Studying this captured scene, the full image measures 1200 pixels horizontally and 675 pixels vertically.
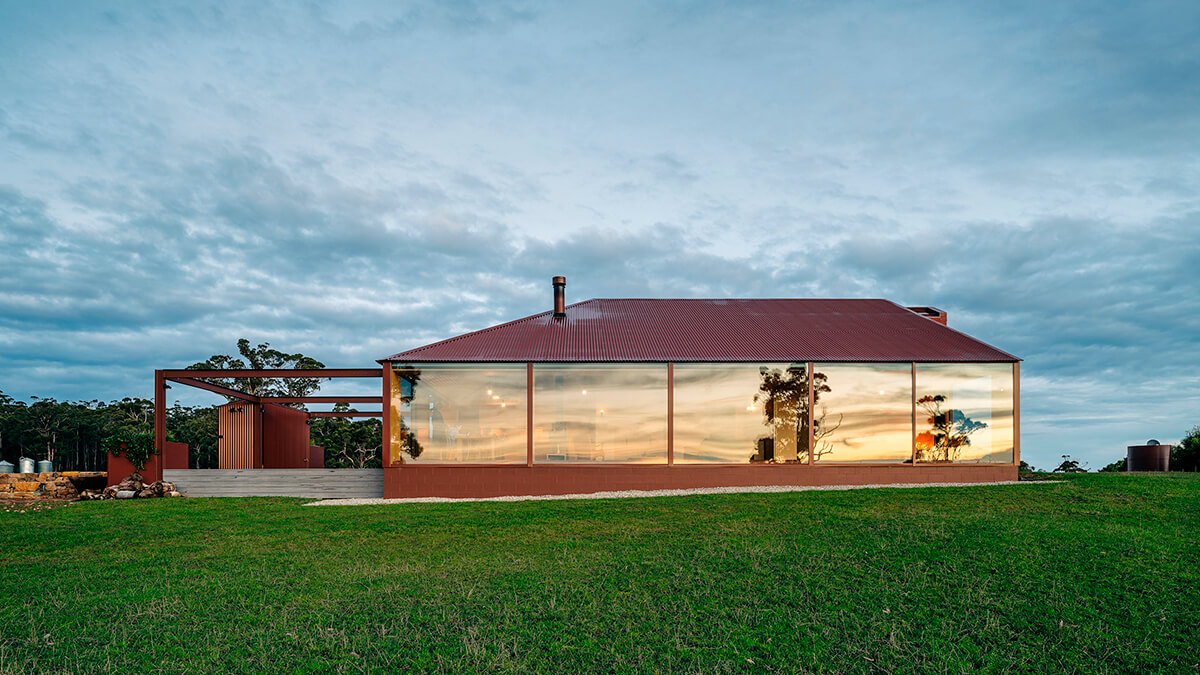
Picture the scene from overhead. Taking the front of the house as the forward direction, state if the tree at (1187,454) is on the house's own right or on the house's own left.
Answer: on the house's own left

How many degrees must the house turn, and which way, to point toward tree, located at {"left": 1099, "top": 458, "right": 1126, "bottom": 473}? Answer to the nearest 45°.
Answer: approximately 135° to its left

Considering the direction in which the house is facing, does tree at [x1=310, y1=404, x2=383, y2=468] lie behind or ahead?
behind

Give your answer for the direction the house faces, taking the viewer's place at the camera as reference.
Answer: facing the viewer
